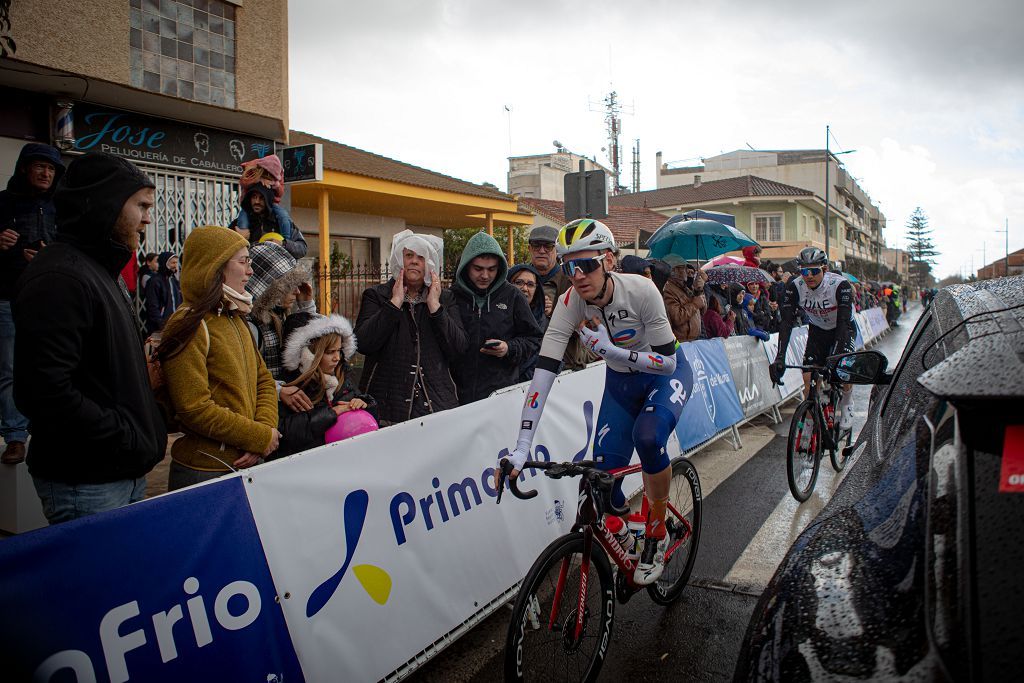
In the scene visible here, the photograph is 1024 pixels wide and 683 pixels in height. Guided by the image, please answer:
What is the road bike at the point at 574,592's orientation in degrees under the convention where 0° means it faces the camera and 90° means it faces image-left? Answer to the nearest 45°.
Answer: approximately 45°

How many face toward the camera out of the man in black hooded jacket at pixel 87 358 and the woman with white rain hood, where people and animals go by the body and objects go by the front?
1

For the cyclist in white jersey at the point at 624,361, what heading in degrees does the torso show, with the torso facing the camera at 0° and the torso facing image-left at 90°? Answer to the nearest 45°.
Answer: approximately 45°

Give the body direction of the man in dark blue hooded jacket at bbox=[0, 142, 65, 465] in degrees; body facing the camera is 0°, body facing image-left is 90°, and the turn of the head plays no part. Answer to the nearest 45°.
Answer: approximately 315°

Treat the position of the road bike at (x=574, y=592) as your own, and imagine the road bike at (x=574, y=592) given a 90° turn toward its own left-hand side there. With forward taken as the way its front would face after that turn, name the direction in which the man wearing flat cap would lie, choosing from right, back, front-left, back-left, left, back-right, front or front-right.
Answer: back-left

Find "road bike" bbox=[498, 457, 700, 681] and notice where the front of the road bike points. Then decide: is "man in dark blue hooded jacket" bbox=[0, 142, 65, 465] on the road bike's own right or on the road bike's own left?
on the road bike's own right

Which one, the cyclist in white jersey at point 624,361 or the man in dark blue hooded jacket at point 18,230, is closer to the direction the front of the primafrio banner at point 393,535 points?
the cyclist in white jersey

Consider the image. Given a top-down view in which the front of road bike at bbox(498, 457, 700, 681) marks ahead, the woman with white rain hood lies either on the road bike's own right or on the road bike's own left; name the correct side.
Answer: on the road bike's own right

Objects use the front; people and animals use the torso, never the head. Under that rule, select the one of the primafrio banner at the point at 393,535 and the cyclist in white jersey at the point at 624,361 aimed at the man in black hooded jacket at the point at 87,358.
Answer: the cyclist in white jersey

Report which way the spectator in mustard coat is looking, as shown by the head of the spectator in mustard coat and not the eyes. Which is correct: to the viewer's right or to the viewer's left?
to the viewer's right
